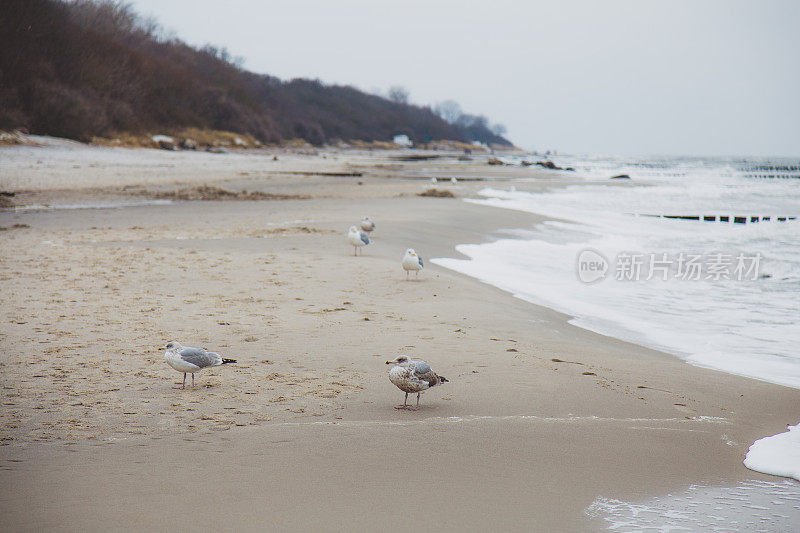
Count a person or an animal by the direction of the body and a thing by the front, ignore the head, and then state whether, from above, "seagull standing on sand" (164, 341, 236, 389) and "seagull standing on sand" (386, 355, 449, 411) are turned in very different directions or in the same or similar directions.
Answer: same or similar directions

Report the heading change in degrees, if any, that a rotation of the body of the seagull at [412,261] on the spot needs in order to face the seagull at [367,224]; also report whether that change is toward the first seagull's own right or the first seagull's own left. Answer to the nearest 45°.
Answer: approximately 180°

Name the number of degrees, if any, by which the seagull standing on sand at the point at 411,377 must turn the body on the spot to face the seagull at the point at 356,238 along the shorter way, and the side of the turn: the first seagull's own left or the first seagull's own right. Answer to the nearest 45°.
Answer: approximately 90° to the first seagull's own right

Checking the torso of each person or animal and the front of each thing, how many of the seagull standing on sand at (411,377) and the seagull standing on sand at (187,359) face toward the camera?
0

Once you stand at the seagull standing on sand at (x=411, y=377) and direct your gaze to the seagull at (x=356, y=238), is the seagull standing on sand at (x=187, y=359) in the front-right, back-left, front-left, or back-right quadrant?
front-left

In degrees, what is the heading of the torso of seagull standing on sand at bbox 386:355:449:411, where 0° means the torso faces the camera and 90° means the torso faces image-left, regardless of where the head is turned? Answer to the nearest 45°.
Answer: approximately 90°

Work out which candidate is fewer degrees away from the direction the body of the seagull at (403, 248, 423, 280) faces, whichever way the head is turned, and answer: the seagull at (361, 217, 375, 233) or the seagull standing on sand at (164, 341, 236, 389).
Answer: the seagull standing on sand

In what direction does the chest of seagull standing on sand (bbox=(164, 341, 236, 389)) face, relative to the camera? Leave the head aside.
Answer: to the viewer's left

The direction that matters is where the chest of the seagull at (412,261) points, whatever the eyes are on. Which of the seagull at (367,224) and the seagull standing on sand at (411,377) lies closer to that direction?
the seagull standing on sand

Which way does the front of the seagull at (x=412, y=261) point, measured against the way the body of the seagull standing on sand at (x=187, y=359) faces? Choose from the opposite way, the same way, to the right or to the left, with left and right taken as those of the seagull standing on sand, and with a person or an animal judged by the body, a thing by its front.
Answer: to the left

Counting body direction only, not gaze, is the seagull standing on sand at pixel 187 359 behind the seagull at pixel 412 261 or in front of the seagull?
in front

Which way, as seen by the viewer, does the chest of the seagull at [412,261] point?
toward the camera

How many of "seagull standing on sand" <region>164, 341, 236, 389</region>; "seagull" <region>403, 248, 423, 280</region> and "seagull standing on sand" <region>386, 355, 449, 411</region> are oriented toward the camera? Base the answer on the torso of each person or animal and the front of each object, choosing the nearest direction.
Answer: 1

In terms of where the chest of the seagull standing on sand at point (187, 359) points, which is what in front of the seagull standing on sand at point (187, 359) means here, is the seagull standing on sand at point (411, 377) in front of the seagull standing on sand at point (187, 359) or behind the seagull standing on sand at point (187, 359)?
behind

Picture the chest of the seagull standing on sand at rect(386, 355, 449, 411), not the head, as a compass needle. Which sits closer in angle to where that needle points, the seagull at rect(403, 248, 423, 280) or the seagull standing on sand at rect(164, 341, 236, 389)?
the seagull standing on sand

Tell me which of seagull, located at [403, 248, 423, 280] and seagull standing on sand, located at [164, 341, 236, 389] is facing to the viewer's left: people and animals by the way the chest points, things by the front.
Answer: the seagull standing on sand
